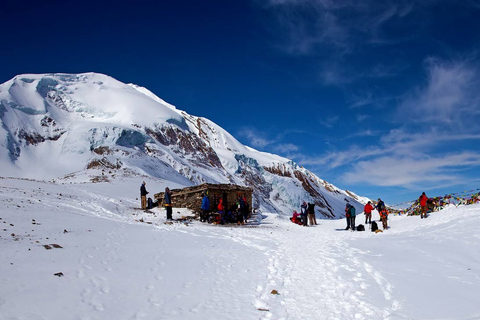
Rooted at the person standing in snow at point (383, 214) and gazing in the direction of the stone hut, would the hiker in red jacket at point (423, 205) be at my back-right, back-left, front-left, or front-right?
back-right

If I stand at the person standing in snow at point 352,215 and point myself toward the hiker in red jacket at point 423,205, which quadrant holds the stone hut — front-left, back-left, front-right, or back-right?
back-left

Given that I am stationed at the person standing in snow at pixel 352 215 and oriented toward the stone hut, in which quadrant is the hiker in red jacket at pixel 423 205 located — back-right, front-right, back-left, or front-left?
back-right

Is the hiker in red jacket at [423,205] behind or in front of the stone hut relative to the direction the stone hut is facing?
in front

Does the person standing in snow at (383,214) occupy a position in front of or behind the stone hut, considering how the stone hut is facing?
in front
